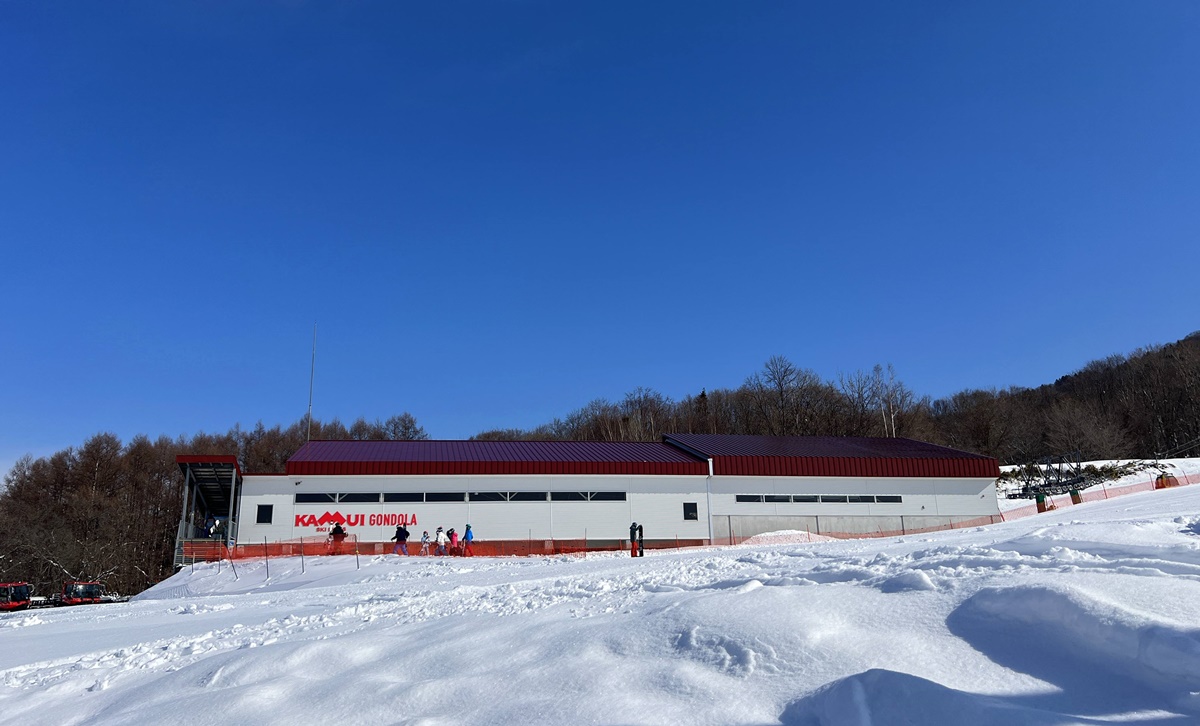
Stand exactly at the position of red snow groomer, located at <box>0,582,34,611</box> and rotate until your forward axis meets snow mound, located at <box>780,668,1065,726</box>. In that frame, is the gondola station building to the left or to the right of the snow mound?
left

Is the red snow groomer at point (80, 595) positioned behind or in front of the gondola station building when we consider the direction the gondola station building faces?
in front

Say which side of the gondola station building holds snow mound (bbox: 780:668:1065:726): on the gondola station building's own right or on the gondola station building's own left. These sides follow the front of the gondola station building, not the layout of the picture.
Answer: on the gondola station building's own left

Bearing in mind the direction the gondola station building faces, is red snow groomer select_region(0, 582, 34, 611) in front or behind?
in front

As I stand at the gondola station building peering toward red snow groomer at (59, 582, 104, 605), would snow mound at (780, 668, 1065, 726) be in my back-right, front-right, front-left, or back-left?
back-left
